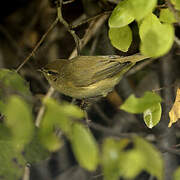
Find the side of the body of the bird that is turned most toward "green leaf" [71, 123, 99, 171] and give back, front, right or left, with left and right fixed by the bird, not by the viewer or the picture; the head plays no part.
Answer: left

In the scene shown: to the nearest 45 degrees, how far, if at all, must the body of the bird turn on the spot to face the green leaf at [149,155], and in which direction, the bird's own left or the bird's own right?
approximately 90° to the bird's own left

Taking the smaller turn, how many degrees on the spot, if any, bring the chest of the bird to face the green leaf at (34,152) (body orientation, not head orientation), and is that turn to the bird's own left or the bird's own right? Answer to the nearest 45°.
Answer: approximately 90° to the bird's own left

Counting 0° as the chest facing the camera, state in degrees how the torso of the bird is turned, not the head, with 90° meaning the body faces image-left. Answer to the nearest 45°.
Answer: approximately 90°

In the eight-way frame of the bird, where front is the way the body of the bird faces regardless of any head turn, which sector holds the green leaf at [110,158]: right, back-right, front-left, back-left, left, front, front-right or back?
left
